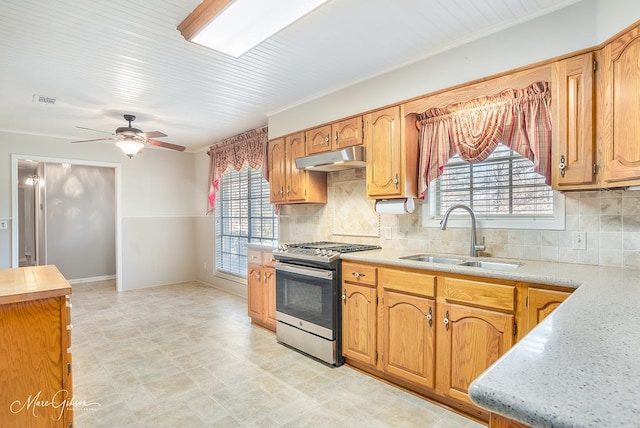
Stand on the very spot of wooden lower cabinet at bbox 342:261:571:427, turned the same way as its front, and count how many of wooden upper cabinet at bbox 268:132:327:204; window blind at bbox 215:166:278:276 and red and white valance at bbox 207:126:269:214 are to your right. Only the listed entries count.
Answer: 3

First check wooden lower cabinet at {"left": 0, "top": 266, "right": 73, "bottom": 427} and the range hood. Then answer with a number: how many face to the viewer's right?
1

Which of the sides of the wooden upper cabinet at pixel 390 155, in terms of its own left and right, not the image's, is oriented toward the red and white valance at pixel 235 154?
right

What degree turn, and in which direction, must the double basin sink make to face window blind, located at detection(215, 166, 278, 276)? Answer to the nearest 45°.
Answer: approximately 90° to its right

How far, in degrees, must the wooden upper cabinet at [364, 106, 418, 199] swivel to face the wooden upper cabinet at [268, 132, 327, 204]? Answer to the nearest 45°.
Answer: approximately 90° to its right

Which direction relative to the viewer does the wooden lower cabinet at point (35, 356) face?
to the viewer's right
